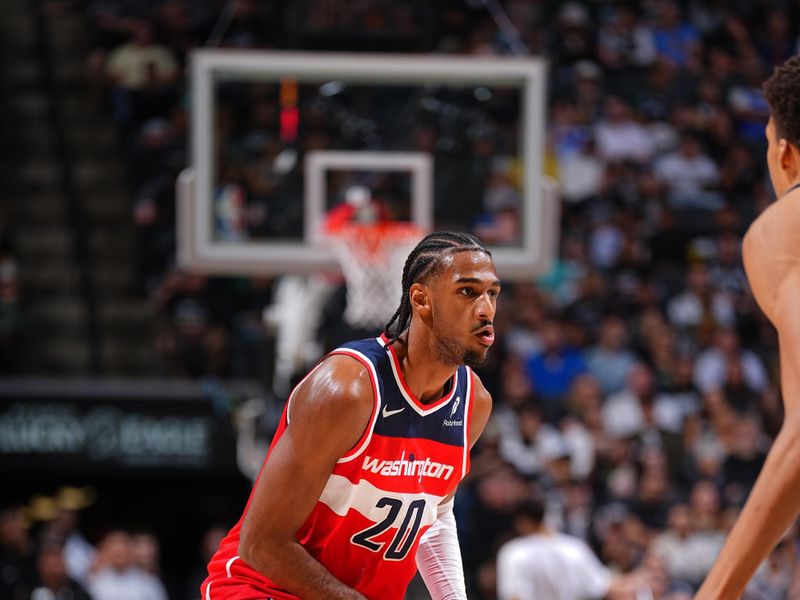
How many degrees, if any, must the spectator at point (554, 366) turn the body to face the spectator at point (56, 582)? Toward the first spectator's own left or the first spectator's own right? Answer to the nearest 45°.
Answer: approximately 45° to the first spectator's own right

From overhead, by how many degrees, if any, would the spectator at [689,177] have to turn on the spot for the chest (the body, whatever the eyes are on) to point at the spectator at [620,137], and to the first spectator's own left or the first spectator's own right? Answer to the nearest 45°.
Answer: approximately 90° to the first spectator's own right

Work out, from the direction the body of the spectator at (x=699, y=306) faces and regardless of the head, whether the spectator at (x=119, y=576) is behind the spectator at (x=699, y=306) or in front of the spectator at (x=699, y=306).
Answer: in front

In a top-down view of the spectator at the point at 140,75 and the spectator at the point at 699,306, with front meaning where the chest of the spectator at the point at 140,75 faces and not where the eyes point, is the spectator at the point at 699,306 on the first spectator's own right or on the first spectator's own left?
on the first spectator's own left

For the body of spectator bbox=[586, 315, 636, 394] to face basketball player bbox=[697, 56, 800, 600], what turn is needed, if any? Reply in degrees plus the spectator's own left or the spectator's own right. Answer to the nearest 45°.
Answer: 0° — they already face them

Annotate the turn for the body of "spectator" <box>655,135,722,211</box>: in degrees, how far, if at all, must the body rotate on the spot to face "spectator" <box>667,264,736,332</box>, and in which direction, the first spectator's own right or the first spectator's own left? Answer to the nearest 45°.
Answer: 0° — they already face them

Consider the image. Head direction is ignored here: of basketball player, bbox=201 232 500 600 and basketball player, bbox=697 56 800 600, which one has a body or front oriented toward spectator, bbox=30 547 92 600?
basketball player, bbox=697 56 800 600

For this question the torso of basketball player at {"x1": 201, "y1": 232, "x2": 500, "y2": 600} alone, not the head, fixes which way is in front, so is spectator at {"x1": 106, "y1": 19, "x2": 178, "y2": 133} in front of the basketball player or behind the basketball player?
behind

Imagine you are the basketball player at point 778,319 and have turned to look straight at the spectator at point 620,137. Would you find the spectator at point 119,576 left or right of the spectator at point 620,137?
left

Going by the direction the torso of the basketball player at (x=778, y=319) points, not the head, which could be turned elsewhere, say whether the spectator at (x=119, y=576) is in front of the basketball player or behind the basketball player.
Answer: in front

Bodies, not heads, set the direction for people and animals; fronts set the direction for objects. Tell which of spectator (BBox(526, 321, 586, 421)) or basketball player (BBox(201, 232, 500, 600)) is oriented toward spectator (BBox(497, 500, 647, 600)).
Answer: spectator (BBox(526, 321, 586, 421))

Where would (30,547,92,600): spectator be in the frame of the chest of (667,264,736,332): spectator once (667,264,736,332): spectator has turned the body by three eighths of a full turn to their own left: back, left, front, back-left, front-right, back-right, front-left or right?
back

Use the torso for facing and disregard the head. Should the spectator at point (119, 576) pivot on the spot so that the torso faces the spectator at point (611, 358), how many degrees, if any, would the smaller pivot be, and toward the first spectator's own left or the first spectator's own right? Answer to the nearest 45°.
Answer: approximately 90° to the first spectator's own left

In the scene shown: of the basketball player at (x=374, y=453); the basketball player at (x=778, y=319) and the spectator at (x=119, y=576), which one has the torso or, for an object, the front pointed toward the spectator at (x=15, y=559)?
the basketball player at (x=778, y=319)
